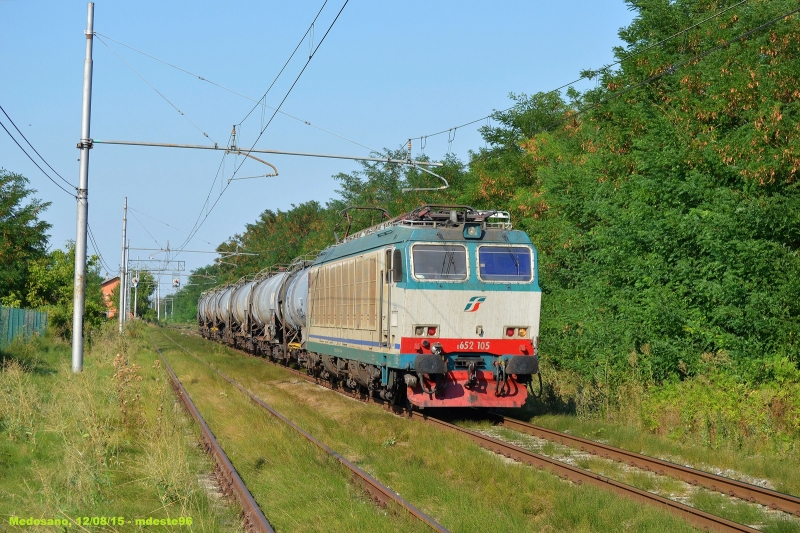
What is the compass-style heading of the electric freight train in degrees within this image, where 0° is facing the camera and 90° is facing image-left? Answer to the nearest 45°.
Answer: approximately 315°

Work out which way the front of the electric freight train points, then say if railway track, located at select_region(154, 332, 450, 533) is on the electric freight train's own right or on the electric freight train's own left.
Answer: on the electric freight train's own right

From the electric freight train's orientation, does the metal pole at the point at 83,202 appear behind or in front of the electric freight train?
behind

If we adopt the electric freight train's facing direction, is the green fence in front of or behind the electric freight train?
behind
